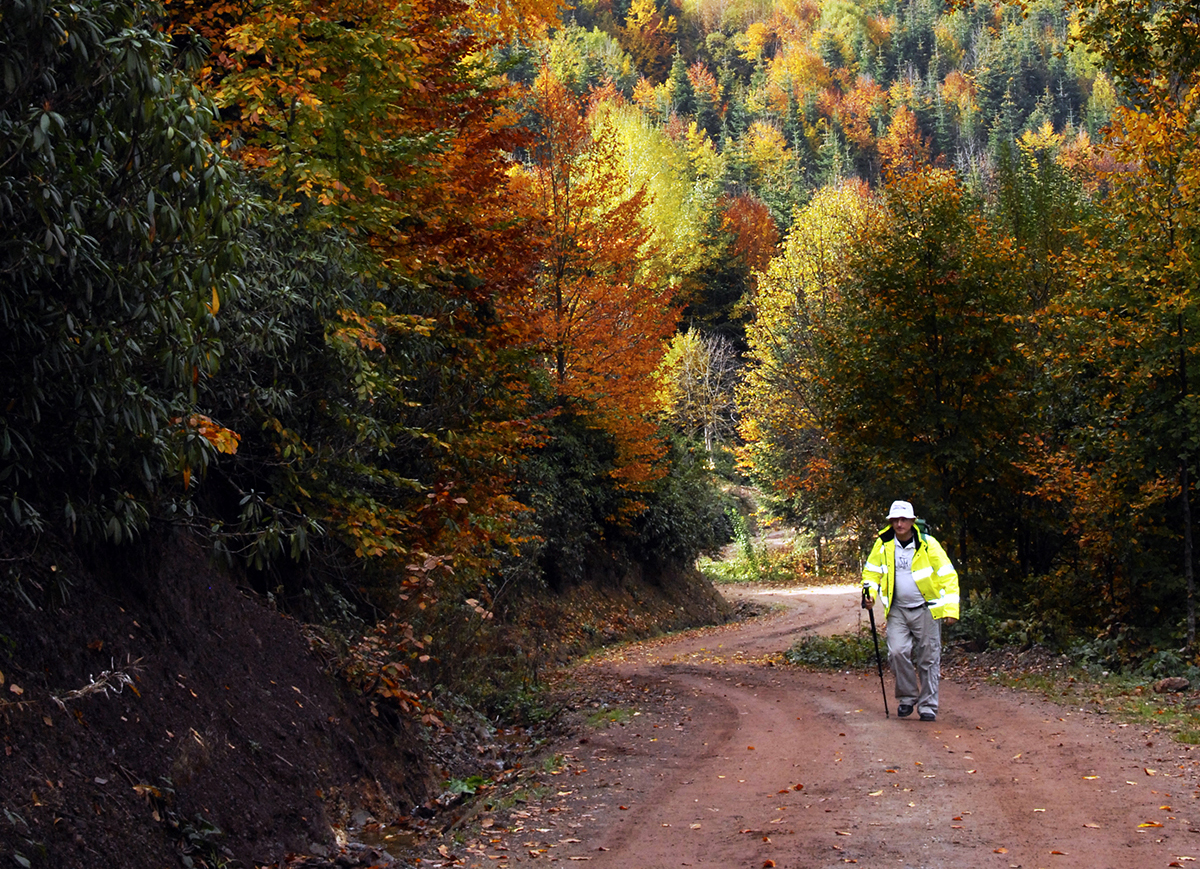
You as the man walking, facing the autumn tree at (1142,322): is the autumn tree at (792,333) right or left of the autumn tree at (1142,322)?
left

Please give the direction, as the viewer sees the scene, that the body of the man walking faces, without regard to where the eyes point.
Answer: toward the camera

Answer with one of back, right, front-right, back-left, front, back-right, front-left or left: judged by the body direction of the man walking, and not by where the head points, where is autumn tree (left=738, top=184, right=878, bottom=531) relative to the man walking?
back

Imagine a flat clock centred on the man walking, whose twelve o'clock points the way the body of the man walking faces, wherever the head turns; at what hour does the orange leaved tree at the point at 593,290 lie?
The orange leaved tree is roughly at 5 o'clock from the man walking.

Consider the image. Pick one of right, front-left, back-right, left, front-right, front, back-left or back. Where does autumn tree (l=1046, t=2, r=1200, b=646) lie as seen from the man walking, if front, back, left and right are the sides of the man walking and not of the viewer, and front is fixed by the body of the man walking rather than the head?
back-left
